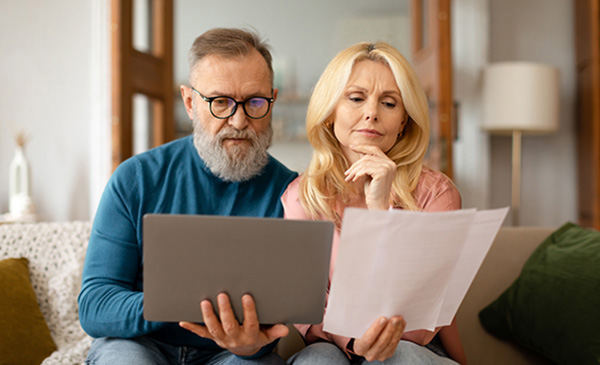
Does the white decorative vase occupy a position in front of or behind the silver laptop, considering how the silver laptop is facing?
in front

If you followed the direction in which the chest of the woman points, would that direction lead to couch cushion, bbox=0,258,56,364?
no

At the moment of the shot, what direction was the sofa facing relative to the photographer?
facing the viewer

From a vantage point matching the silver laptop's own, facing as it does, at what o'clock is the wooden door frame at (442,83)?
The wooden door frame is roughly at 1 o'clock from the silver laptop.

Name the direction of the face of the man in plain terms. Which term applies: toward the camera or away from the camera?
toward the camera

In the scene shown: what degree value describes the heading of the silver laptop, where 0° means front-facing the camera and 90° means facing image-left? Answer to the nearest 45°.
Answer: approximately 180°

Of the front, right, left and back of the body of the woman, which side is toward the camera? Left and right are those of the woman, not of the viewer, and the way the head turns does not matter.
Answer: front

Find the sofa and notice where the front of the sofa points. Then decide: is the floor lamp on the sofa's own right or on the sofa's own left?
on the sofa's own left

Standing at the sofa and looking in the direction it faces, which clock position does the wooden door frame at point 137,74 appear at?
The wooden door frame is roughly at 6 o'clock from the sofa.

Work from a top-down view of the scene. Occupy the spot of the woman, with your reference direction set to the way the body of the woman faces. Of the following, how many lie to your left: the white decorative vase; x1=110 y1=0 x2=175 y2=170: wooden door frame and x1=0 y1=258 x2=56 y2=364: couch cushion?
0

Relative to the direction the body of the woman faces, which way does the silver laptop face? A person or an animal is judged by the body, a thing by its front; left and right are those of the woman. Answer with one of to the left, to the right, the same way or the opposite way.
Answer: the opposite way

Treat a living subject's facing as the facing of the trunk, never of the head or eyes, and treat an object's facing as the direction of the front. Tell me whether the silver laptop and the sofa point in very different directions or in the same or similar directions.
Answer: very different directions

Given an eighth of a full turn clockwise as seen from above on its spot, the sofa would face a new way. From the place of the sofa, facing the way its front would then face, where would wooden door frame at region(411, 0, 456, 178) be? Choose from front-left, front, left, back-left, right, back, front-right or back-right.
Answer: back

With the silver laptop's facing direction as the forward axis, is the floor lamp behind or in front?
in front

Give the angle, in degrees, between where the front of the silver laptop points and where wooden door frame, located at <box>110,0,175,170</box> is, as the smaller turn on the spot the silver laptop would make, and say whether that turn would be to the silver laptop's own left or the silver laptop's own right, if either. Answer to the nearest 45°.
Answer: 0° — it already faces it
